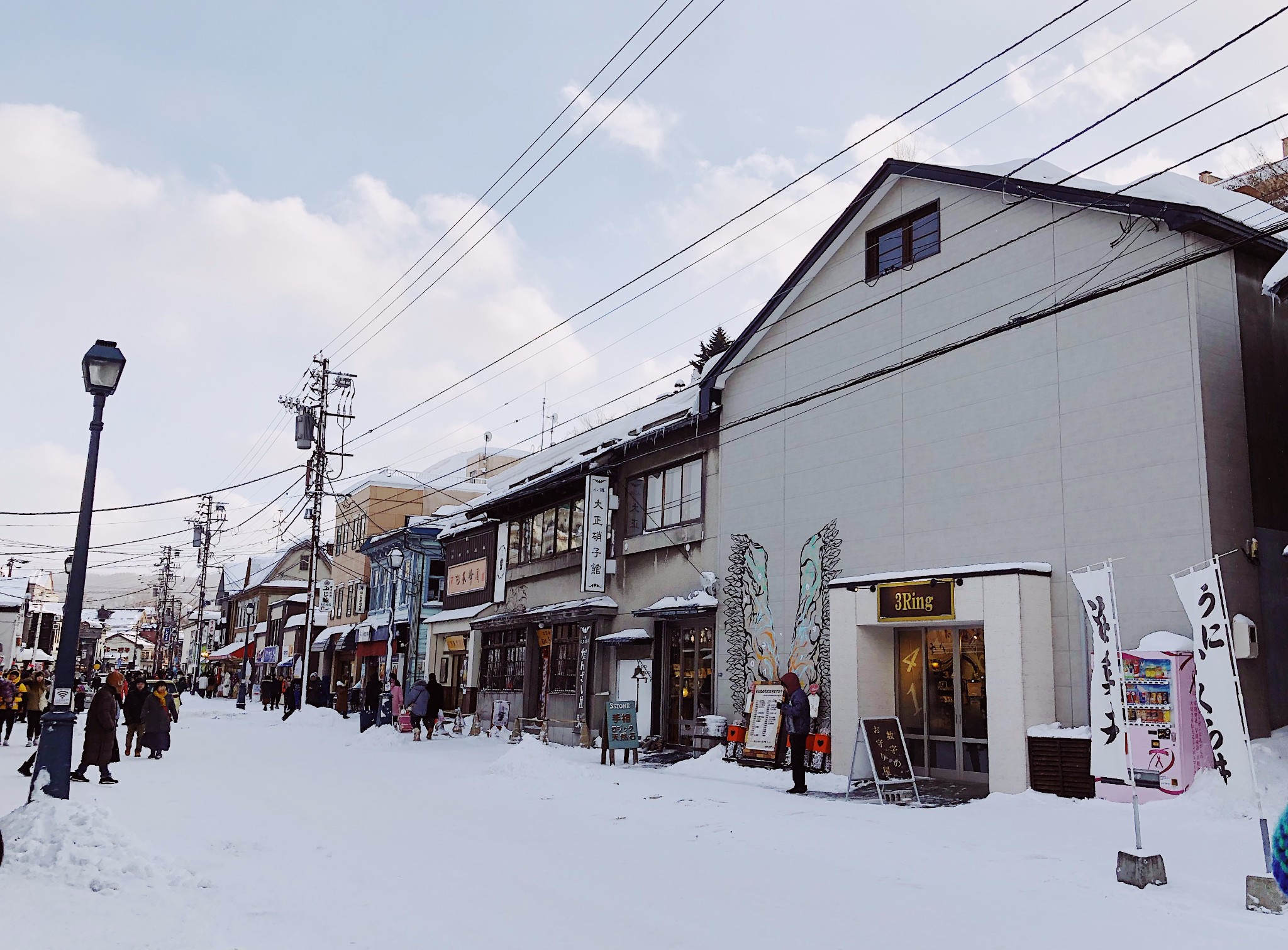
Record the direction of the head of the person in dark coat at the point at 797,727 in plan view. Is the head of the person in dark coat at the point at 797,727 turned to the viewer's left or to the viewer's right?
to the viewer's left

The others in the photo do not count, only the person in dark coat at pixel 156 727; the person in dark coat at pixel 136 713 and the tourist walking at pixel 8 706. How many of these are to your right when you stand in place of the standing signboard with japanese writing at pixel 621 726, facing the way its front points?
3

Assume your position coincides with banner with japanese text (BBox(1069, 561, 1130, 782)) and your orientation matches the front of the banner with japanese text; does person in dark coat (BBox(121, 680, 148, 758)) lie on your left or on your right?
on your right

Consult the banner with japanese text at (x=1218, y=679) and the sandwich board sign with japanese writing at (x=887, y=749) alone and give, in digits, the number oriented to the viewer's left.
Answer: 0

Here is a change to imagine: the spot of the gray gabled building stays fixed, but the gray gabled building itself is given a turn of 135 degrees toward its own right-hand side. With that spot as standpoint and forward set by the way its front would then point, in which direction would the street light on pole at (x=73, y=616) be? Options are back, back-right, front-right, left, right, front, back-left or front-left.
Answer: back-left

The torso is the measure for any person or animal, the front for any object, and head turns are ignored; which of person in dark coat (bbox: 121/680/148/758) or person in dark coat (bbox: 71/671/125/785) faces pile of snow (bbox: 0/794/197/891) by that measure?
person in dark coat (bbox: 121/680/148/758)

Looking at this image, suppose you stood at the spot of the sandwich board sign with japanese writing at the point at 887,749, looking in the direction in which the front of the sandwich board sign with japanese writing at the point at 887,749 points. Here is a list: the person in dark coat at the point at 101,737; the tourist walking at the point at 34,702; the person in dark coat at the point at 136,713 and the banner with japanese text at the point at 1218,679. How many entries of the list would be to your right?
3

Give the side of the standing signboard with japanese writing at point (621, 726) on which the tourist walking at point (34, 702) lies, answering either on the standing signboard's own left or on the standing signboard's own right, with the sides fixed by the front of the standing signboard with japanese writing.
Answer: on the standing signboard's own right

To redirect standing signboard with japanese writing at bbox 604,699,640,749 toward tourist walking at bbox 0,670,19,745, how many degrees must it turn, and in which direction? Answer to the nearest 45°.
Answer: approximately 90° to its right

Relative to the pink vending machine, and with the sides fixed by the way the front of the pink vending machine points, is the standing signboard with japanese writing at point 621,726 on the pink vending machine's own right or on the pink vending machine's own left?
on the pink vending machine's own right

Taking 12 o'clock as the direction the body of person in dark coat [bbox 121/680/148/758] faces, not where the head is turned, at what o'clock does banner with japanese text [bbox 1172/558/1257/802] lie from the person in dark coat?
The banner with japanese text is roughly at 11 o'clock from the person in dark coat.
